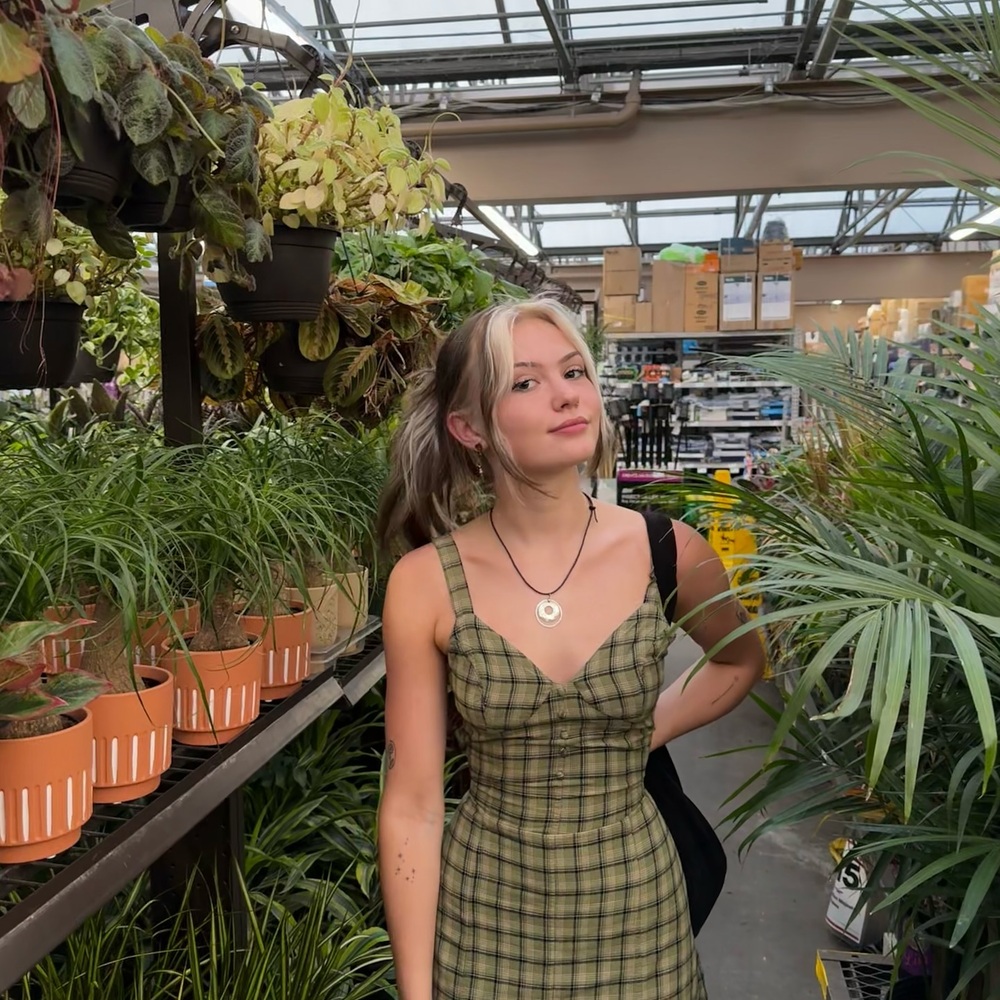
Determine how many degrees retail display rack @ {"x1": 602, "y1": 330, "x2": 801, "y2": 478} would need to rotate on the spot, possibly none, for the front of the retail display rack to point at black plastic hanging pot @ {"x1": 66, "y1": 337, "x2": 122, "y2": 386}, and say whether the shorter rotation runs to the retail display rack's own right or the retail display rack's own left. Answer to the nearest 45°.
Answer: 0° — it already faces it

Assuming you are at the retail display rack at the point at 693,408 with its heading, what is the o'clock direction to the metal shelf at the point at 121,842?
The metal shelf is roughly at 12 o'clock from the retail display rack.

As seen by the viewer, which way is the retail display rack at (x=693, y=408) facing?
toward the camera

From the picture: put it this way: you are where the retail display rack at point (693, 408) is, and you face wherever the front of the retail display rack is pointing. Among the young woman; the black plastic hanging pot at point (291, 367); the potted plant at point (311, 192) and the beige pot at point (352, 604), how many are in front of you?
4

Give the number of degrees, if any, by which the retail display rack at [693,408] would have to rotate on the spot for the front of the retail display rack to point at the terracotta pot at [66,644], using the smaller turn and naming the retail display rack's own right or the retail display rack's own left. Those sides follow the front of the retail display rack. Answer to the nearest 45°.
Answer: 0° — it already faces it

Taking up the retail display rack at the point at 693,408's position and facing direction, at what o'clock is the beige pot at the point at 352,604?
The beige pot is roughly at 12 o'clock from the retail display rack.

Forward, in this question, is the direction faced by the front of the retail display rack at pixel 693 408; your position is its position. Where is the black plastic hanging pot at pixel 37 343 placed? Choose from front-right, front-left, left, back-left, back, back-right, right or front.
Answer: front

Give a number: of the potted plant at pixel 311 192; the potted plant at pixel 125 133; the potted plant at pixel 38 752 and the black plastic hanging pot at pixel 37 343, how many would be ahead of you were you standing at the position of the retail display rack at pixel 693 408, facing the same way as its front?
4

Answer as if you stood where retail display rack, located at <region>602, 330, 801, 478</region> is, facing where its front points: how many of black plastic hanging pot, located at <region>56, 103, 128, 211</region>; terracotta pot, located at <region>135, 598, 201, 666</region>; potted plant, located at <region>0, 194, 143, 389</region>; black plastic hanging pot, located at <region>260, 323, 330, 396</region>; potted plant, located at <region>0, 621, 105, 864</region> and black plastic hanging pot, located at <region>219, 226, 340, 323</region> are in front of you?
6

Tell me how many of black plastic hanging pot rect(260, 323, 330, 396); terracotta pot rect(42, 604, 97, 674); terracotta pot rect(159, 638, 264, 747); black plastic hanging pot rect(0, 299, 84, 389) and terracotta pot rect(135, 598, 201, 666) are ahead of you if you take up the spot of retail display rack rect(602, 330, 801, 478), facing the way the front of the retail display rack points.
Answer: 5

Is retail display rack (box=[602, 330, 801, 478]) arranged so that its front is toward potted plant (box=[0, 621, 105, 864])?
yes

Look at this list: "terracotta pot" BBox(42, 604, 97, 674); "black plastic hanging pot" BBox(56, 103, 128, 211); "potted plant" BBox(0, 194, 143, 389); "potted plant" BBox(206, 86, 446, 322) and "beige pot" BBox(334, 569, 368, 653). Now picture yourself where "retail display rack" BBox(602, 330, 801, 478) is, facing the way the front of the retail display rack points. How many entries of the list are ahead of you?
5

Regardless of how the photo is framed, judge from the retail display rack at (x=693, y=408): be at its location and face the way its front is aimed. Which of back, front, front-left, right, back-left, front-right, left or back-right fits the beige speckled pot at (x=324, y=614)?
front

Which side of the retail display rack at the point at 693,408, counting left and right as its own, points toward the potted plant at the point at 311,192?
front

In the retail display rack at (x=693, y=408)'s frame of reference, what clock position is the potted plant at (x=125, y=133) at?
The potted plant is roughly at 12 o'clock from the retail display rack.

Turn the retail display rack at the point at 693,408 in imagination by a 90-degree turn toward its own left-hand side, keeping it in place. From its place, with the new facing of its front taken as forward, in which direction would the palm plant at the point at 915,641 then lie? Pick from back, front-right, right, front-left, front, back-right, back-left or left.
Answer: right
